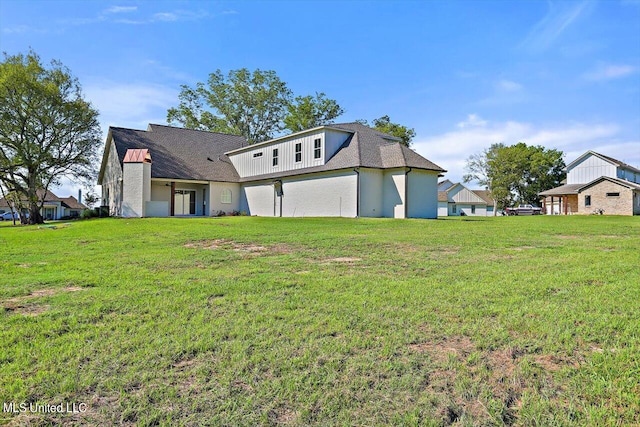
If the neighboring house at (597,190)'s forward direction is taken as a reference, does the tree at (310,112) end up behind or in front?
in front

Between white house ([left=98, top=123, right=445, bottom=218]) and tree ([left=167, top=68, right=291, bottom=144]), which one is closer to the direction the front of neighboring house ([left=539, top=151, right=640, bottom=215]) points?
the tree

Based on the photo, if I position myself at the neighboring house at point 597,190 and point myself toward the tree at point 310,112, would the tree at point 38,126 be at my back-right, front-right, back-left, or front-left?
front-left

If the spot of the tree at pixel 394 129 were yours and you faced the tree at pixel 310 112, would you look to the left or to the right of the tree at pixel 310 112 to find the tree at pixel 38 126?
left

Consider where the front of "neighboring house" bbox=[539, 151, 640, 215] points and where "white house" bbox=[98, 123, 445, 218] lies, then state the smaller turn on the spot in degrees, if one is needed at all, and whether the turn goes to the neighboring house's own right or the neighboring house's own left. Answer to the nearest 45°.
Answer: approximately 45° to the neighboring house's own left

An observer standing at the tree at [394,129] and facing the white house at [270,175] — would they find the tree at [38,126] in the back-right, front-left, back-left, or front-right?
front-right

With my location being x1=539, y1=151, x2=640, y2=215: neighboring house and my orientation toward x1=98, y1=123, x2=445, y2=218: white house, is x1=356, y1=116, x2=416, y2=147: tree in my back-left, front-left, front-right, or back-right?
front-right

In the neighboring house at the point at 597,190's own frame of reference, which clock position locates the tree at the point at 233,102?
The tree is roughly at 11 o'clock from the neighboring house.

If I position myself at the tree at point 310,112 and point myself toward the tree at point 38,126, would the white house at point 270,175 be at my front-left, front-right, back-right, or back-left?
front-left
